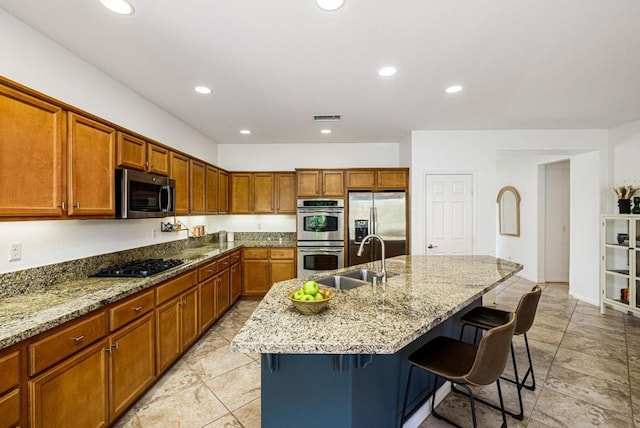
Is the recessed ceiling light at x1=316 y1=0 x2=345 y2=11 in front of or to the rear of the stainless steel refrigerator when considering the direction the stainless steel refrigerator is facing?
in front

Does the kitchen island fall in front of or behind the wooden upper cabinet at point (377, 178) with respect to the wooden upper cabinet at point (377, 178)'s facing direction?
in front

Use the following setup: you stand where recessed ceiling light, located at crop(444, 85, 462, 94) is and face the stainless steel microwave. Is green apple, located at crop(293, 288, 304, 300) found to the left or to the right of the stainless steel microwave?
left

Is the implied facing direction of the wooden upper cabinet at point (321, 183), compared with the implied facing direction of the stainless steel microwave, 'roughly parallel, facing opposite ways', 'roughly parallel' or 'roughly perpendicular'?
roughly perpendicular

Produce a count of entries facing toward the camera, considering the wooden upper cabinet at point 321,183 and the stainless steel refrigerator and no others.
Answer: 2

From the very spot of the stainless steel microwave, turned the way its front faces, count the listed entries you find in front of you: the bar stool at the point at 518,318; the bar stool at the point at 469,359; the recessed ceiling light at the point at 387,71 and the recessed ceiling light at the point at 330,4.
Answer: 4

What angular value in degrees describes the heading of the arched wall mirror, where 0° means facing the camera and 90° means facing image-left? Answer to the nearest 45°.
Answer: approximately 45°

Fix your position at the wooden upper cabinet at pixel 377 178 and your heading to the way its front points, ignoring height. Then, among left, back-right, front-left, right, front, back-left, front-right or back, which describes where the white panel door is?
left

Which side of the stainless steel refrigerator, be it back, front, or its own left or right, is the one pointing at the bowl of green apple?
front

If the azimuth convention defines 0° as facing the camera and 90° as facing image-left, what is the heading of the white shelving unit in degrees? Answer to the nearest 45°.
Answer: approximately 45°

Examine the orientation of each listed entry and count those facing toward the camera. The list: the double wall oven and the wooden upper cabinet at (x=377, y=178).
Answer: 2

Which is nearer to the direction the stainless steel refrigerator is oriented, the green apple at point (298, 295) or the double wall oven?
the green apple

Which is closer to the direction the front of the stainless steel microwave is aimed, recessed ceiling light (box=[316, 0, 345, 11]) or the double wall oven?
the recessed ceiling light

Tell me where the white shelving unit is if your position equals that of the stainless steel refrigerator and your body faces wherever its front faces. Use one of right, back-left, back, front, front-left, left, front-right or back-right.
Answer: left

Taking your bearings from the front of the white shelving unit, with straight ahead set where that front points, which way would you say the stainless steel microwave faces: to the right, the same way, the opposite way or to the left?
the opposite way

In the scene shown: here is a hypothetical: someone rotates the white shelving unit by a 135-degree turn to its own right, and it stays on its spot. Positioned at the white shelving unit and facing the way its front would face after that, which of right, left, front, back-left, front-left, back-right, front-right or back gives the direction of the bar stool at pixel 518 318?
back

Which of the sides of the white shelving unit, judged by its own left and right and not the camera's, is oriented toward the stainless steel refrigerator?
front
